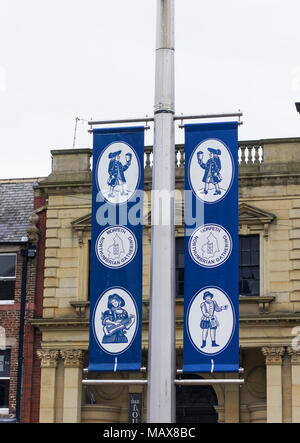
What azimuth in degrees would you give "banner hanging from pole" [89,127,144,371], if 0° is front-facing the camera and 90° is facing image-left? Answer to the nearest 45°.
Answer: approximately 0°

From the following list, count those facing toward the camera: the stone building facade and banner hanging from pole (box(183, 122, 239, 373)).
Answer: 2

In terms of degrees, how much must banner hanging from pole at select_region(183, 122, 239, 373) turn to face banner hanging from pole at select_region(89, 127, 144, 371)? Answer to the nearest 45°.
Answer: approximately 90° to its right

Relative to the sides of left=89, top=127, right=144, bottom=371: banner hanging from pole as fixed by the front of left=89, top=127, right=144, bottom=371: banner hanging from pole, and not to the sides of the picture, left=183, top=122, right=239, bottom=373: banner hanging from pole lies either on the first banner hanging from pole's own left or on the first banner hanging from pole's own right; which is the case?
on the first banner hanging from pole's own left

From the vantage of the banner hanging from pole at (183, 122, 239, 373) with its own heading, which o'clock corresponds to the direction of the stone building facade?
The stone building facade is roughly at 6 o'clock from the banner hanging from pole.

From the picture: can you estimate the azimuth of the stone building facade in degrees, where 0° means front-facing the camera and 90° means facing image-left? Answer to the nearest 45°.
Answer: approximately 0°

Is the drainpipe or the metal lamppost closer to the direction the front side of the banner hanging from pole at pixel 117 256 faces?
the metal lamppost

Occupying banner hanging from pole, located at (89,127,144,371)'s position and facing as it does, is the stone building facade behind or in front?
behind

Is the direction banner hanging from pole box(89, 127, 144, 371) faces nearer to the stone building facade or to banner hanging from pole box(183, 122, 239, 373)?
the banner hanging from pole

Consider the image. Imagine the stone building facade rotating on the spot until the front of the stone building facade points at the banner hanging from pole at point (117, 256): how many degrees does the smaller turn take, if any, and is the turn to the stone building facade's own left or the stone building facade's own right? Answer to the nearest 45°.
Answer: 0° — it already faces it
